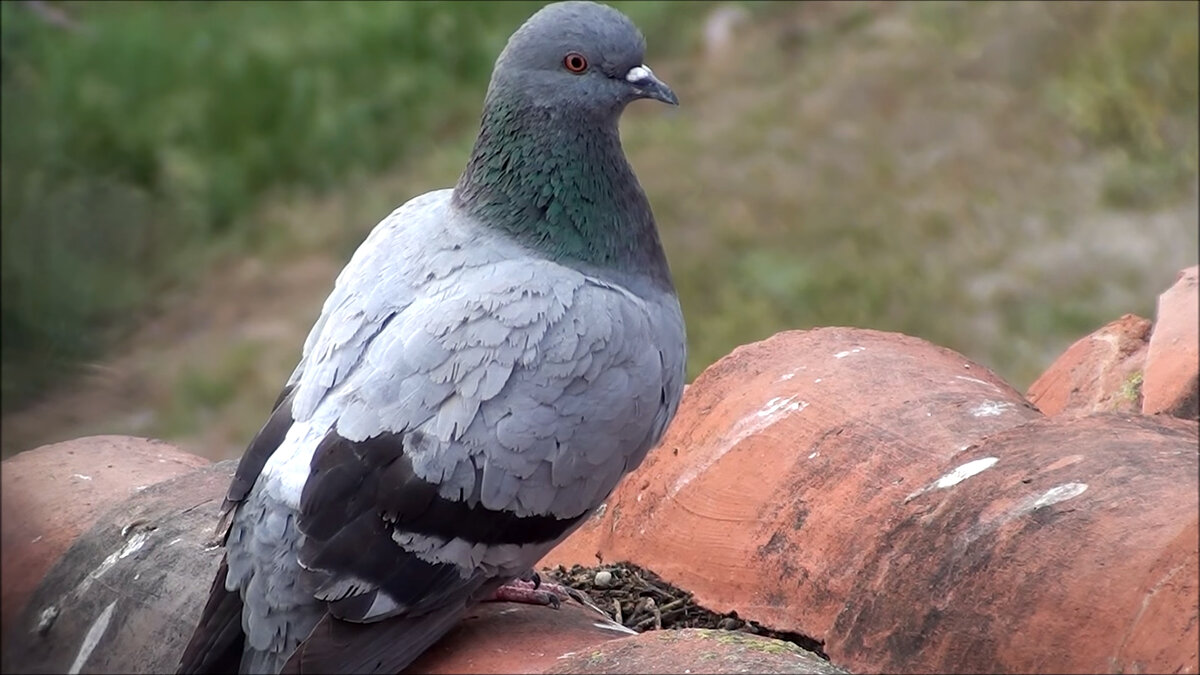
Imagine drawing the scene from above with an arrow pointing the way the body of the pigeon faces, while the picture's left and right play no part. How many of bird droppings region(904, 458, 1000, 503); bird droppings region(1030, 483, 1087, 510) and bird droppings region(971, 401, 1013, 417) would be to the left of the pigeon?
0

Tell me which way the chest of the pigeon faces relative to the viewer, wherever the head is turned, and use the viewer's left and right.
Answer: facing away from the viewer and to the right of the viewer

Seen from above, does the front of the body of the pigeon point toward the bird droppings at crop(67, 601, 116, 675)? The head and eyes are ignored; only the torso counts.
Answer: no

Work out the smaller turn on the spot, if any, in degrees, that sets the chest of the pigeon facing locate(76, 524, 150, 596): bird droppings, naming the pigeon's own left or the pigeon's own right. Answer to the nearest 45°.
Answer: approximately 135° to the pigeon's own left

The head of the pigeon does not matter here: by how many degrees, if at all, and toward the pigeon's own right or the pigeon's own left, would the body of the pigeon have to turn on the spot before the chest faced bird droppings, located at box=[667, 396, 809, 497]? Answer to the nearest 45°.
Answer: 0° — it already faces it

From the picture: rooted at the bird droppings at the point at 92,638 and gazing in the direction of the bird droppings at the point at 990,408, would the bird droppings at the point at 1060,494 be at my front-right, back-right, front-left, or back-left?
front-right
